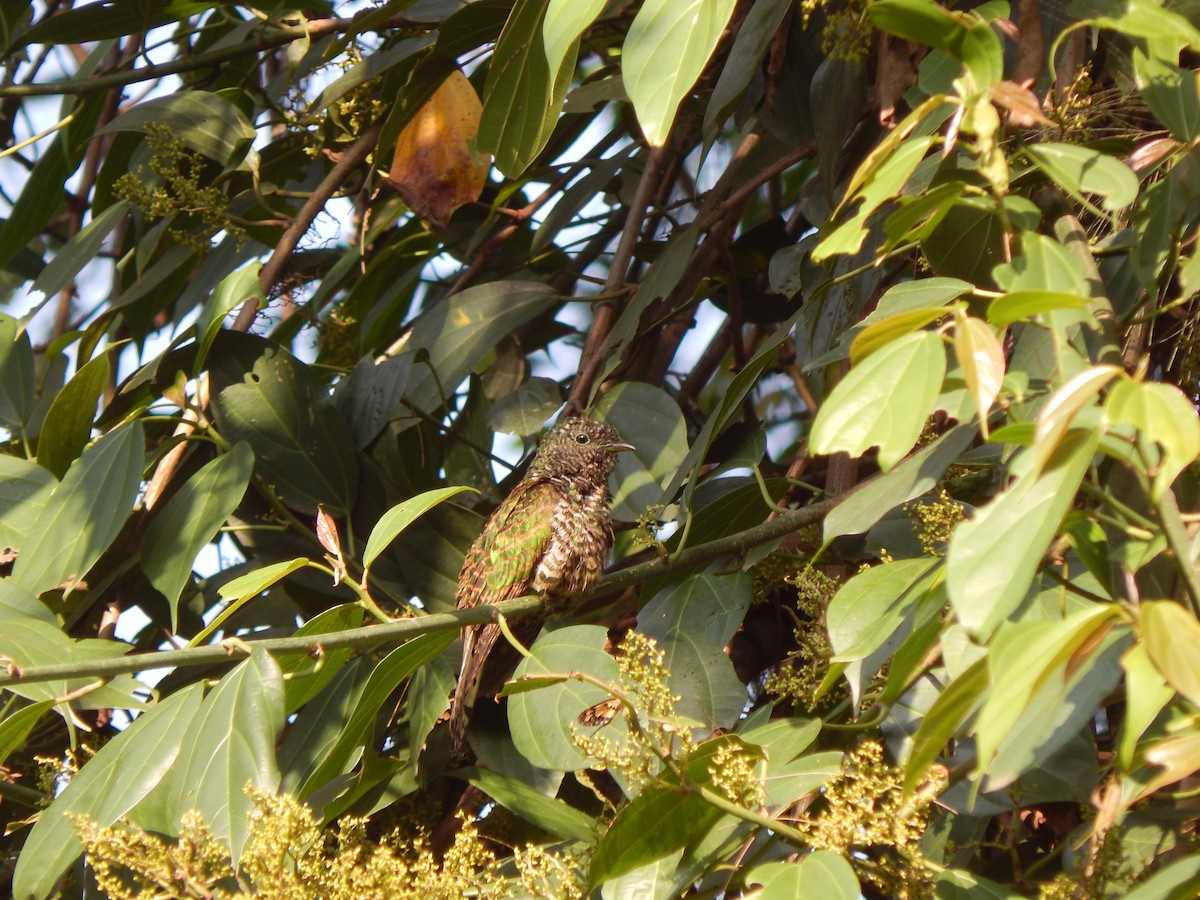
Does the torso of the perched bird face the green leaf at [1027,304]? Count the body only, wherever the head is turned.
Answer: no

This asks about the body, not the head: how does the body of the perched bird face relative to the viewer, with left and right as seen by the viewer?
facing to the right of the viewer

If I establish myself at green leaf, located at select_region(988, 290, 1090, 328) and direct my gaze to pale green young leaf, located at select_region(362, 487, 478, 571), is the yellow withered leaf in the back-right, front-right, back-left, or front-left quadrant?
front-right

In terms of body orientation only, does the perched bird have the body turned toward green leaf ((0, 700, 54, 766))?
no

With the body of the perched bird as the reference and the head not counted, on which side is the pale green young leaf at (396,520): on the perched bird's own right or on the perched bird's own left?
on the perched bird's own right

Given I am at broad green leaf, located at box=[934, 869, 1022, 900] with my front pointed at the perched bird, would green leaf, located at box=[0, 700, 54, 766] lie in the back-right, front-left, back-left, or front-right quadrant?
front-left

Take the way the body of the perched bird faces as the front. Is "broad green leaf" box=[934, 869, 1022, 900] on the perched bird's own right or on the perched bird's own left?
on the perched bird's own right
